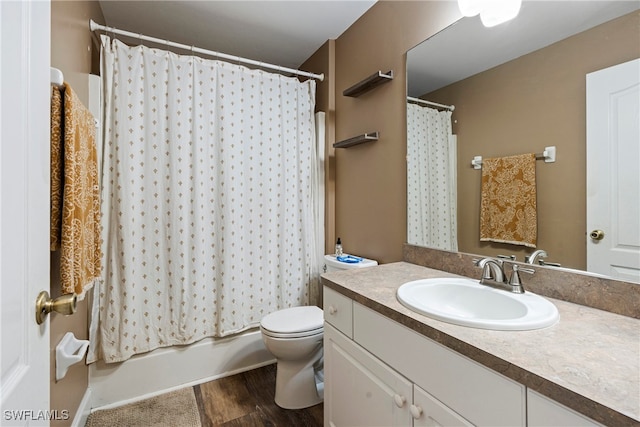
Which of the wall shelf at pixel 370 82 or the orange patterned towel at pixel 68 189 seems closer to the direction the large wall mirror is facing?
the orange patterned towel

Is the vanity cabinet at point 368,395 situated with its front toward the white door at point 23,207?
yes

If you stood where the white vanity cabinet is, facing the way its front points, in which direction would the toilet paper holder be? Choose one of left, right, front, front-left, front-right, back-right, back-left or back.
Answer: front-right

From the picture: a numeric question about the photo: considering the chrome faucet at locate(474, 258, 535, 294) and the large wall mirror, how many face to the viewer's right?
0

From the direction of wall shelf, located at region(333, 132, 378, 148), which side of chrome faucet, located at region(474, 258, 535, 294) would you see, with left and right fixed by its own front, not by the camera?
right

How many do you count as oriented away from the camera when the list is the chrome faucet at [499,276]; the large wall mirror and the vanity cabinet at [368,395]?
0

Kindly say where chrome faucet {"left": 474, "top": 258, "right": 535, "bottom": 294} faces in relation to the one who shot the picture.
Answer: facing the viewer and to the left of the viewer
